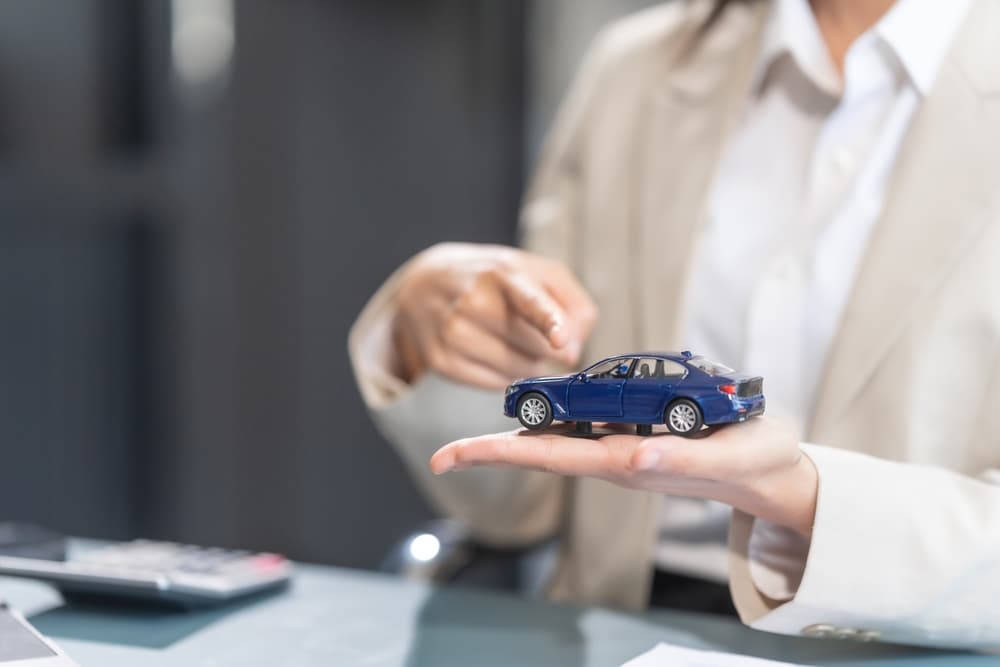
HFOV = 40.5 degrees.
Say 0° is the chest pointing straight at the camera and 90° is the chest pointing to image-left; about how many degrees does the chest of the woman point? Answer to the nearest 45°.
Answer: approximately 45°
